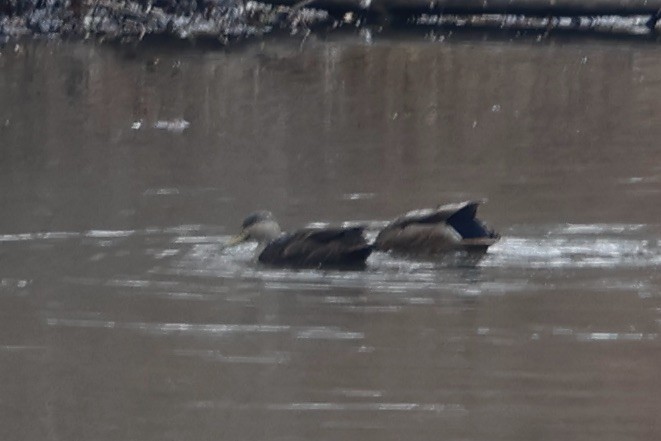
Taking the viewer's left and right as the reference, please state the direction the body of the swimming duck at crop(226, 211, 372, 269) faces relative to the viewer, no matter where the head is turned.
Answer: facing to the left of the viewer
